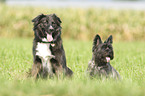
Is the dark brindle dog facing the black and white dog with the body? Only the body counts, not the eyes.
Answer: no

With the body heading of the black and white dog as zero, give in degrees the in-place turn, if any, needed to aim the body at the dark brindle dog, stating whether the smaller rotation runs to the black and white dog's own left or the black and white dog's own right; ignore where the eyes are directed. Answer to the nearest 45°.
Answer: approximately 90° to the black and white dog's own left

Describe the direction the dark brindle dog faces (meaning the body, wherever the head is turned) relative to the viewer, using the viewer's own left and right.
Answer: facing the viewer and to the right of the viewer

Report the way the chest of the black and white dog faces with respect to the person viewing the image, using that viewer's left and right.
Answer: facing the viewer

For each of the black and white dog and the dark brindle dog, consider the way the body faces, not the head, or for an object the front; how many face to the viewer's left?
0
